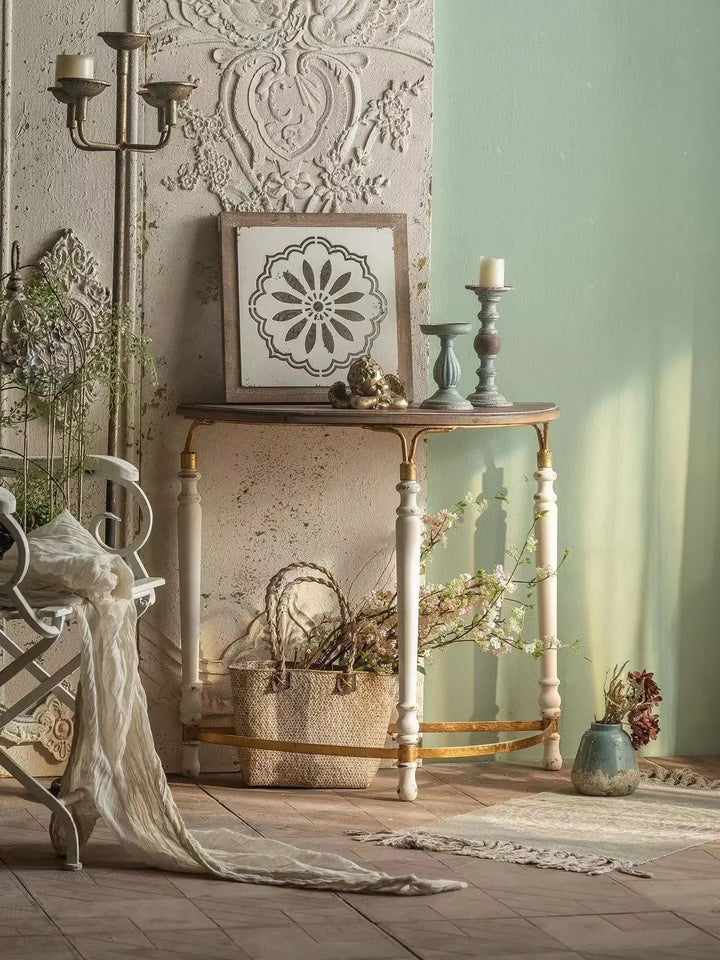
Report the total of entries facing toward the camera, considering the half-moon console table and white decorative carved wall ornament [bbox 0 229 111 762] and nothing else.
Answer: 2

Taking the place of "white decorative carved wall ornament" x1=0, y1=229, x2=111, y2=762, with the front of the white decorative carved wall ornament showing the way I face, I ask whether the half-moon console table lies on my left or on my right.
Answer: on my left

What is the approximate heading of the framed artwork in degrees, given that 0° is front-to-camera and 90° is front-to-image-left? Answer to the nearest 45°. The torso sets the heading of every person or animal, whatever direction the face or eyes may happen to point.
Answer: approximately 0°
